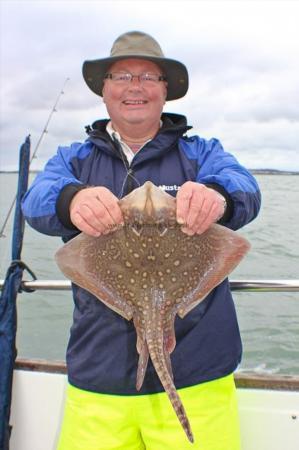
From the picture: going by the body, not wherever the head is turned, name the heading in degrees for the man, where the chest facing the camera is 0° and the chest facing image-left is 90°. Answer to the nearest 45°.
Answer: approximately 0°
